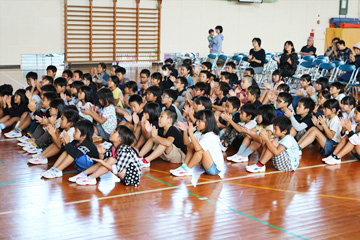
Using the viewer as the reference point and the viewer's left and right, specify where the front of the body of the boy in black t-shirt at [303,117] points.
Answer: facing to the left of the viewer

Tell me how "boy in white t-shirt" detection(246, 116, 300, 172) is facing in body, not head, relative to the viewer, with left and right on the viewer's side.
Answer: facing to the left of the viewer

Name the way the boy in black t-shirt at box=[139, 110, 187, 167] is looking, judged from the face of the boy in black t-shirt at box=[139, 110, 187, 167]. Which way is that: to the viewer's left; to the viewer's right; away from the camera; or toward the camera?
to the viewer's left

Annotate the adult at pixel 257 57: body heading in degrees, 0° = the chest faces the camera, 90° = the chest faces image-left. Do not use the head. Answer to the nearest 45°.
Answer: approximately 45°

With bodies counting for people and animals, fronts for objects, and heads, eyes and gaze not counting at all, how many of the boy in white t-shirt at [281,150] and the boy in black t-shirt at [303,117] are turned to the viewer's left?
2

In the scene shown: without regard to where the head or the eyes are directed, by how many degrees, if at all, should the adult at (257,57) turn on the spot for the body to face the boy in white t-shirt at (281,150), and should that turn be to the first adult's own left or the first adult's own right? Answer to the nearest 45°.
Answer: approximately 45° to the first adult's own left
